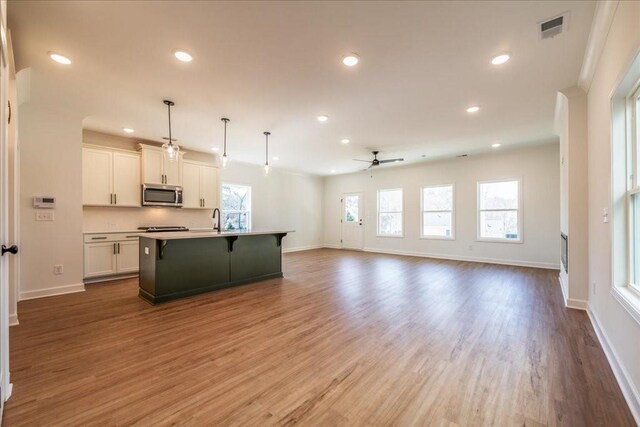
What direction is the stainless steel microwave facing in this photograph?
toward the camera

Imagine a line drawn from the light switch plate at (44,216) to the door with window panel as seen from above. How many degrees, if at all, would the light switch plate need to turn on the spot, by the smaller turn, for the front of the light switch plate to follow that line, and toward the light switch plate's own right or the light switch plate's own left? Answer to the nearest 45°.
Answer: approximately 90° to the light switch plate's own left

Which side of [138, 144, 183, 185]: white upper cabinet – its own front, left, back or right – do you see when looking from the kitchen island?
front

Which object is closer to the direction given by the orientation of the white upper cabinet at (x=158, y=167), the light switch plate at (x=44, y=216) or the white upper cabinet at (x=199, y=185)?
the light switch plate

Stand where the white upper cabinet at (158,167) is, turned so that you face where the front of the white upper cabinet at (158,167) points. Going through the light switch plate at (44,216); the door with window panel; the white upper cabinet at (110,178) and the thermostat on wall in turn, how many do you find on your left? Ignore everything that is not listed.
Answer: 1

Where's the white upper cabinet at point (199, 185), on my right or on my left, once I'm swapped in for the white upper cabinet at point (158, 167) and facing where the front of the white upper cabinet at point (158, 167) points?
on my left

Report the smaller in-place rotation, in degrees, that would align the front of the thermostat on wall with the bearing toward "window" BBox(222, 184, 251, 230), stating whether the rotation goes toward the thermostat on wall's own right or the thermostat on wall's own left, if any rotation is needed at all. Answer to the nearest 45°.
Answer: approximately 90° to the thermostat on wall's own left

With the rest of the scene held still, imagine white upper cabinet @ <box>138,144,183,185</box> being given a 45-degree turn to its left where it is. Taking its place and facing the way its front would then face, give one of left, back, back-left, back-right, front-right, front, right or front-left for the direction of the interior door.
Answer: front-right

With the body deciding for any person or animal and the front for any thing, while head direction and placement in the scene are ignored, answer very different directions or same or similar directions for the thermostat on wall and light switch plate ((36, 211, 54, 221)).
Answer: same or similar directions

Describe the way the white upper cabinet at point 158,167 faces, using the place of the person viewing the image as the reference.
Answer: facing the viewer

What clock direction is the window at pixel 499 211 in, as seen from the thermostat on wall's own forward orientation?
The window is roughly at 10 o'clock from the thermostat on wall.
